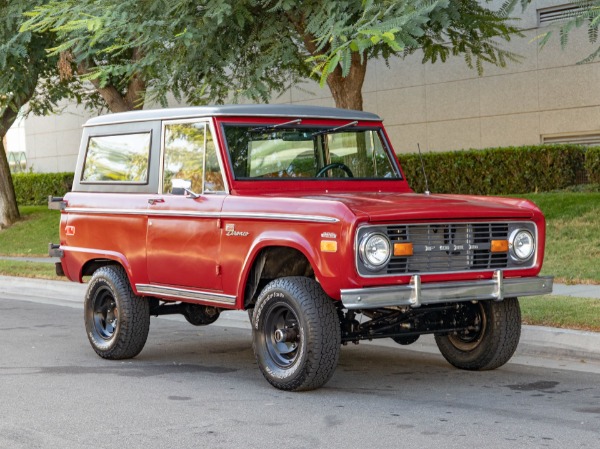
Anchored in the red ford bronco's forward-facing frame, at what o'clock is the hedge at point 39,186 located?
The hedge is roughly at 7 o'clock from the red ford bronco.

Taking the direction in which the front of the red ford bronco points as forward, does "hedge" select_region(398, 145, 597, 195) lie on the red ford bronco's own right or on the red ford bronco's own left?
on the red ford bronco's own left

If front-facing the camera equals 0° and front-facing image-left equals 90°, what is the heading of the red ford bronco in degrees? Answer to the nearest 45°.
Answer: approximately 315°

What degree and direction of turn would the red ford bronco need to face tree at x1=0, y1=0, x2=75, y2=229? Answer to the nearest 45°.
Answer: approximately 180°

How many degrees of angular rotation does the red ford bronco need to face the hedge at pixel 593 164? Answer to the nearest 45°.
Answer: approximately 90° to its left

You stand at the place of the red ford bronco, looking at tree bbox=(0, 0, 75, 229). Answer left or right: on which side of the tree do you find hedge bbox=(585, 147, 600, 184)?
right

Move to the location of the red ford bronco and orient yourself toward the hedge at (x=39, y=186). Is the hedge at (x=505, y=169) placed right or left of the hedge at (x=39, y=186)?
right
